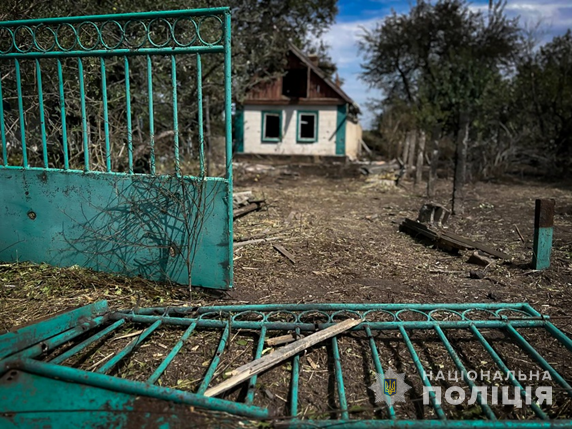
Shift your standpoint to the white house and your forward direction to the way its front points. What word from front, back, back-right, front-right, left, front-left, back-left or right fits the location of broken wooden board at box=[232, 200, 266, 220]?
front

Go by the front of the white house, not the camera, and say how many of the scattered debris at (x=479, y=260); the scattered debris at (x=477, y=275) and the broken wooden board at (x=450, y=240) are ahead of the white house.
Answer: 3

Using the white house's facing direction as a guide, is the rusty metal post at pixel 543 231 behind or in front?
in front

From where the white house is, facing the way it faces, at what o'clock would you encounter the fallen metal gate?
The fallen metal gate is roughly at 12 o'clock from the white house.

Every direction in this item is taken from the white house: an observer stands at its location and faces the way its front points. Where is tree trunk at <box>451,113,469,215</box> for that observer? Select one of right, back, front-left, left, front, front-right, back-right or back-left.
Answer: front

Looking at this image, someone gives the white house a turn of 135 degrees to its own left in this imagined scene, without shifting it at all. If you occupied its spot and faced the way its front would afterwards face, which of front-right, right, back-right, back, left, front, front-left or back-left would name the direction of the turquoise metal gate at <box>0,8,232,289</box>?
back-right

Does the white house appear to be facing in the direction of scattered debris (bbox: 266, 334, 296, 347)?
yes

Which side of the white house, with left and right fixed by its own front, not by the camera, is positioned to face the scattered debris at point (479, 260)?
front

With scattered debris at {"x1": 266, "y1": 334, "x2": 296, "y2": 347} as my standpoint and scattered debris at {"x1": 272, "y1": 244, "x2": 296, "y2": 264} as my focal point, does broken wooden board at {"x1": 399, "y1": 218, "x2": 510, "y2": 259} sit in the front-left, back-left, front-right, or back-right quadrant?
front-right

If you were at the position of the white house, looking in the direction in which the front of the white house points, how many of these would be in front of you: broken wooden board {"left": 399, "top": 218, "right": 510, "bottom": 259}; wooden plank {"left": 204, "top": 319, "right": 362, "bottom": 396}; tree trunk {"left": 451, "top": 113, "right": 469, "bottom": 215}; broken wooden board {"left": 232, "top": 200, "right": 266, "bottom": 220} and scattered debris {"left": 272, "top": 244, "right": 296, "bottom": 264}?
5

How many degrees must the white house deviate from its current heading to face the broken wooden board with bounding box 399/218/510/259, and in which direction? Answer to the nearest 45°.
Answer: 0° — it already faces it

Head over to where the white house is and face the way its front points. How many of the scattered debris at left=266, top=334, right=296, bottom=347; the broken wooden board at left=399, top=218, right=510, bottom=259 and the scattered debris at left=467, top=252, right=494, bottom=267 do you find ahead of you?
3

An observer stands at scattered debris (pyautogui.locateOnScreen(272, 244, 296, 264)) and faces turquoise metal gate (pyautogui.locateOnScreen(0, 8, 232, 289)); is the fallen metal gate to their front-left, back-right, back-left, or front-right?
front-left

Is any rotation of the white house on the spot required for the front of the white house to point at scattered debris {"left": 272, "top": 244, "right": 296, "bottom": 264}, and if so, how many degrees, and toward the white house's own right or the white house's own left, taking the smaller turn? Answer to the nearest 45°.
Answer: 0° — it already faces it

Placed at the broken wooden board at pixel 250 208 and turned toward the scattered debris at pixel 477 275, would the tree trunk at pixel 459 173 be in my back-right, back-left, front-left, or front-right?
front-left

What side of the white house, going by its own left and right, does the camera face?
front

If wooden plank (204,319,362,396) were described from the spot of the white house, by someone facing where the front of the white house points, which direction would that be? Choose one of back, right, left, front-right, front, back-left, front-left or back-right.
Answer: front
